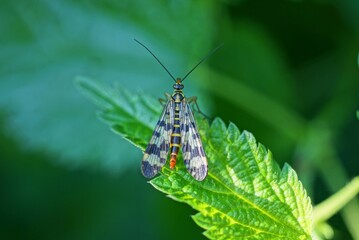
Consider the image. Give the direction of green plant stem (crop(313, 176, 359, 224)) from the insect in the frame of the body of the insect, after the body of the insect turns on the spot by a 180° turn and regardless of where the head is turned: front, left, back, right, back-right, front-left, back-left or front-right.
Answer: left

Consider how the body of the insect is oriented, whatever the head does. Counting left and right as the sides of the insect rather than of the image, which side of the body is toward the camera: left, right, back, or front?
back
